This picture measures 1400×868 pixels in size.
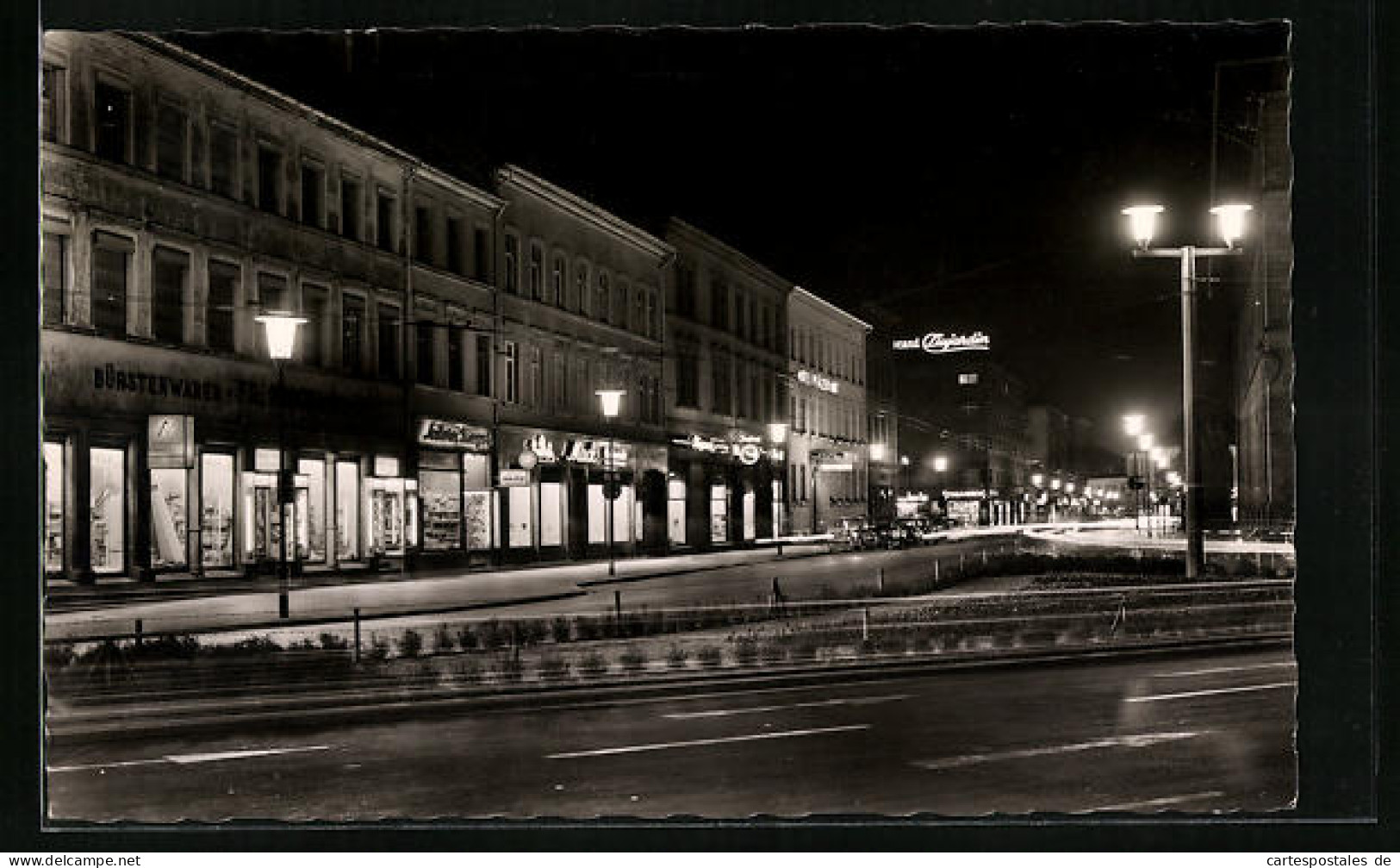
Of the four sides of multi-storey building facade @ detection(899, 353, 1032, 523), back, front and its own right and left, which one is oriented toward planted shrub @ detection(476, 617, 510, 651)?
front

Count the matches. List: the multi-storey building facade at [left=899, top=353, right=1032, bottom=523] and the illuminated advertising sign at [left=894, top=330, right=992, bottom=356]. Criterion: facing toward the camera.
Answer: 2

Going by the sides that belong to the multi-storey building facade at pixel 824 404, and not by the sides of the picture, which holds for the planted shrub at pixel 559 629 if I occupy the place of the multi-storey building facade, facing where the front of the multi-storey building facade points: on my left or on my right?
on my right

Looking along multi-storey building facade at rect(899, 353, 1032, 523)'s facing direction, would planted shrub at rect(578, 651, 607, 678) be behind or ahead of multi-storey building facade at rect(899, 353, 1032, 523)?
ahead

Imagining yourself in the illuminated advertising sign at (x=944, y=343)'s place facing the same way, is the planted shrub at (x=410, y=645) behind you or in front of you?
in front

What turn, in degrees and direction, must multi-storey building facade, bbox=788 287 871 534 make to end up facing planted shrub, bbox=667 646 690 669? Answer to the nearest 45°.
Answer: approximately 45° to its right

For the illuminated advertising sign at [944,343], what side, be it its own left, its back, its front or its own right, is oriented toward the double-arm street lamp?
front

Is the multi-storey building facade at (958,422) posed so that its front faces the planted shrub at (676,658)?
yes

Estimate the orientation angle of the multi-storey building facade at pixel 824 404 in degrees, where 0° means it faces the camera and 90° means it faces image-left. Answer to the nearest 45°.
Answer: approximately 315°
